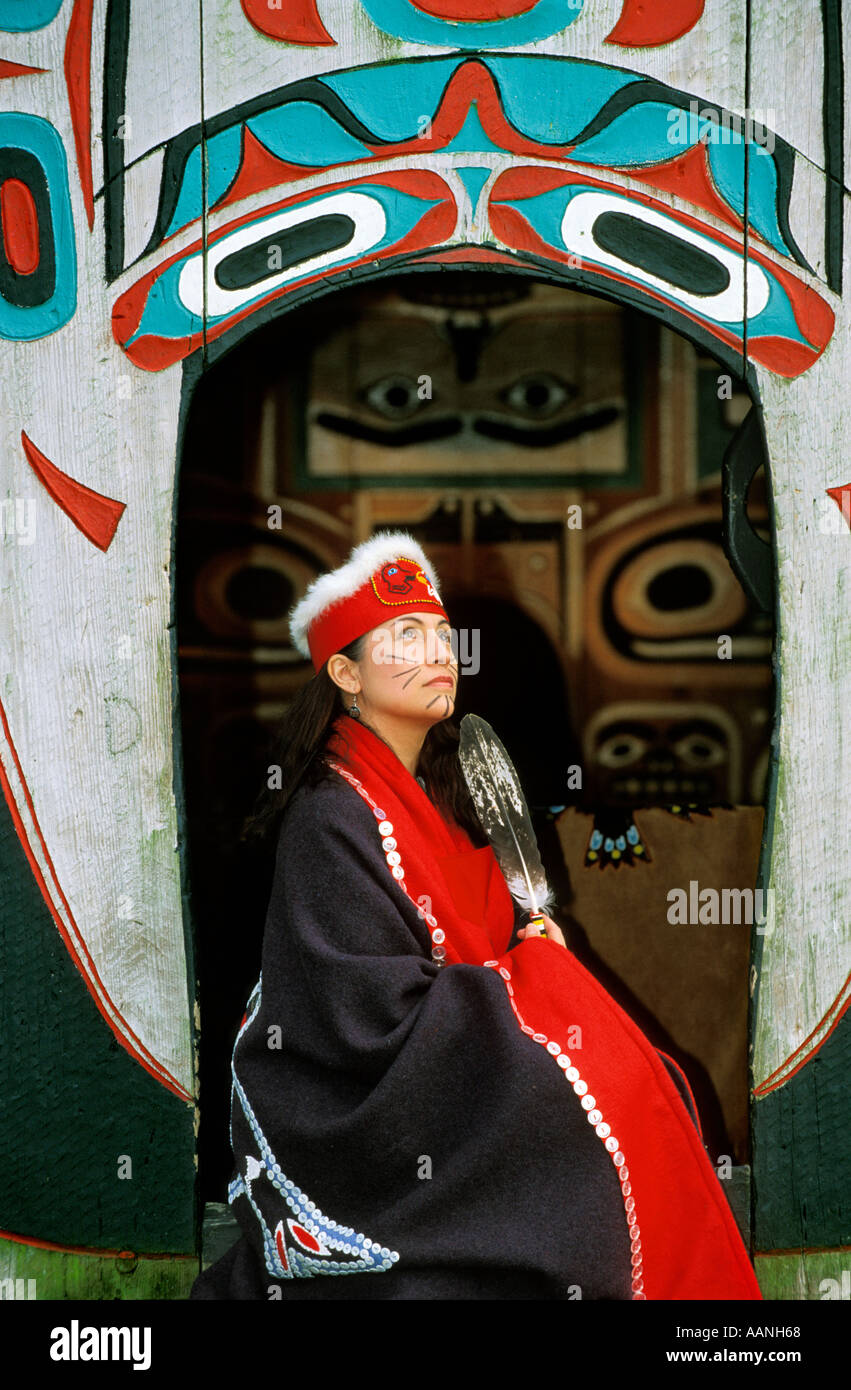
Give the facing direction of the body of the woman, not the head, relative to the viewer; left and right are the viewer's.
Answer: facing the viewer and to the right of the viewer

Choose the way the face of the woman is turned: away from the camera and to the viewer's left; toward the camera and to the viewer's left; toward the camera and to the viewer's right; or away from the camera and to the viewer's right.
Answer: toward the camera and to the viewer's right
